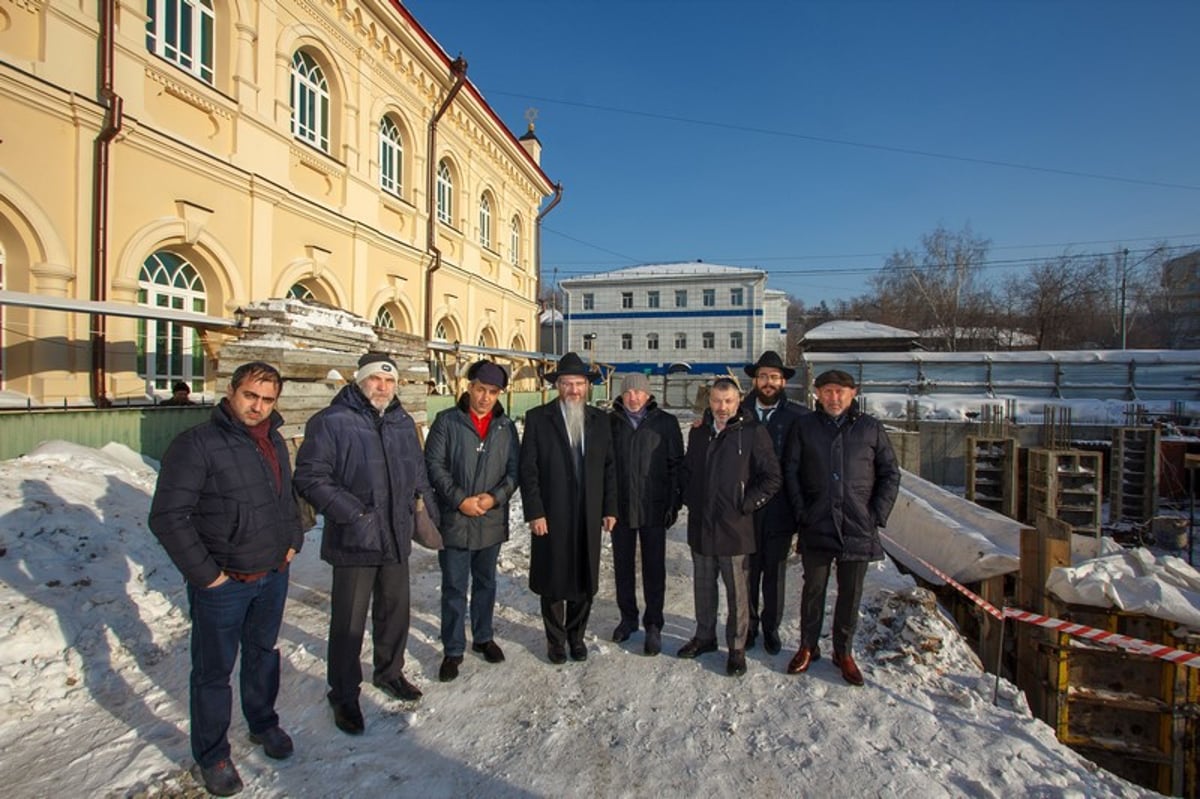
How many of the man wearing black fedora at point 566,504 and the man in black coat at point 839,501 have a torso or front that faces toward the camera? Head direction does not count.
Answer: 2

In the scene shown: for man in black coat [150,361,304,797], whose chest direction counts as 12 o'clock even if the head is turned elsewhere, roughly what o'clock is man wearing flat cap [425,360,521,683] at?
The man wearing flat cap is roughly at 10 o'clock from the man in black coat.

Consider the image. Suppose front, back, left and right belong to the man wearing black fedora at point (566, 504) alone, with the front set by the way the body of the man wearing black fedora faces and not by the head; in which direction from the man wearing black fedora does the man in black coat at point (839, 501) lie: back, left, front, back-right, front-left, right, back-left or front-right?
left

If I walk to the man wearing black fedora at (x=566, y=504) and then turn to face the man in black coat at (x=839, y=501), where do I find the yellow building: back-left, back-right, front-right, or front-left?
back-left

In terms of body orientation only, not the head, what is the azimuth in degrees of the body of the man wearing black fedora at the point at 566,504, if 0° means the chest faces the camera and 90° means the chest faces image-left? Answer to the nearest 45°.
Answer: approximately 0°

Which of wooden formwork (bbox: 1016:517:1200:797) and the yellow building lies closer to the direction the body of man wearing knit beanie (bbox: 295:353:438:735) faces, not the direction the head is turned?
the wooden formwork
